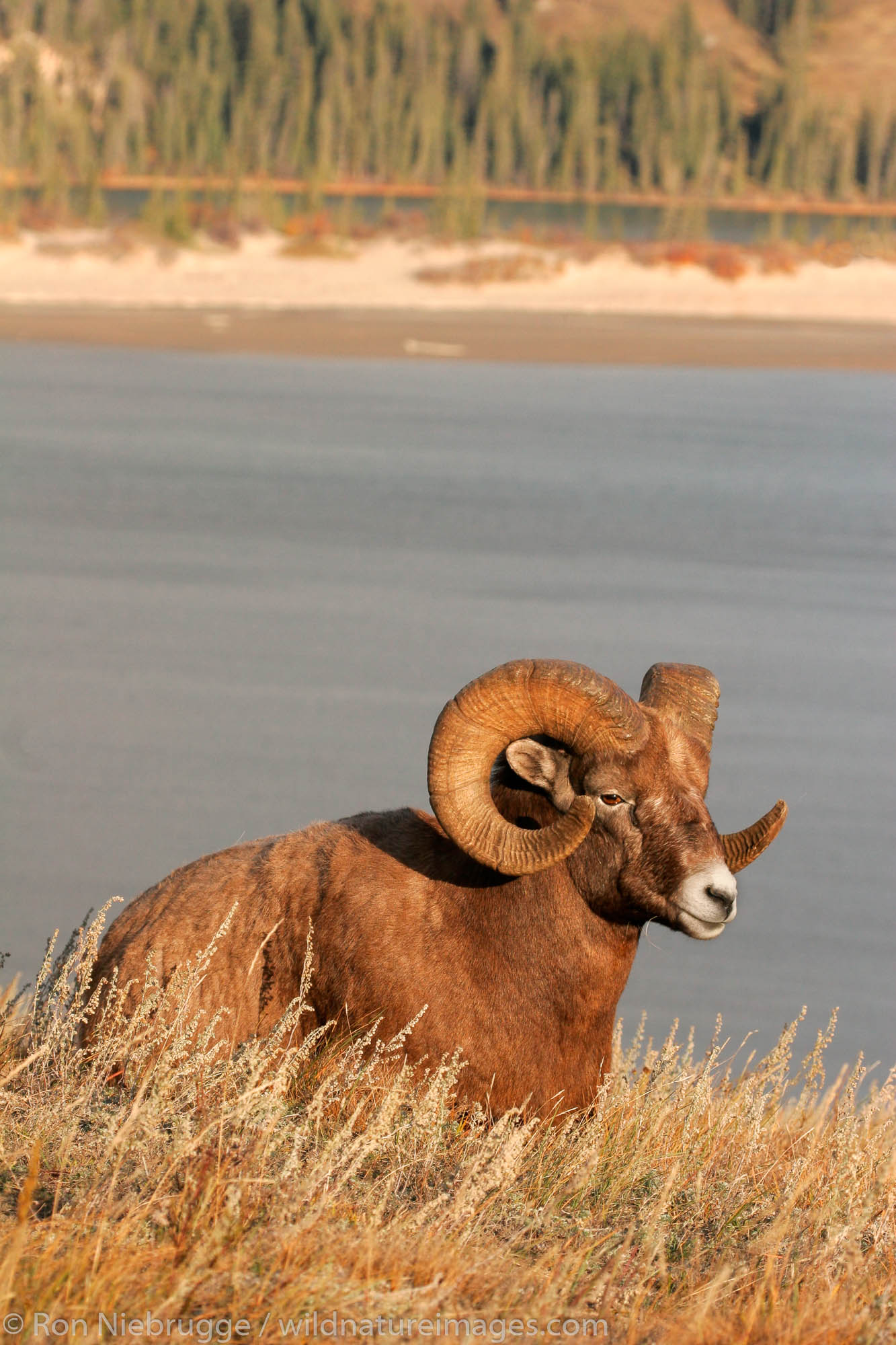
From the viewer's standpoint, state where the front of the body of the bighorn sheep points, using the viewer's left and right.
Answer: facing the viewer and to the right of the viewer
